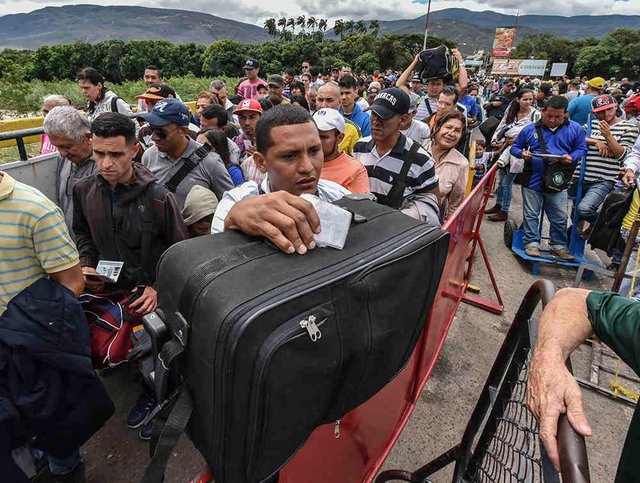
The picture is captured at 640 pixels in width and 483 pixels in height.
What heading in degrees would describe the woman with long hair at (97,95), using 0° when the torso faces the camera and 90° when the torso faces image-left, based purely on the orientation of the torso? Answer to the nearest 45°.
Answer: approximately 45°

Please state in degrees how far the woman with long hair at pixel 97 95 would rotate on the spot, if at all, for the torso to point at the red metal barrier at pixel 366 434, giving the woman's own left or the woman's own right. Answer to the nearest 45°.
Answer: approximately 45° to the woman's own left

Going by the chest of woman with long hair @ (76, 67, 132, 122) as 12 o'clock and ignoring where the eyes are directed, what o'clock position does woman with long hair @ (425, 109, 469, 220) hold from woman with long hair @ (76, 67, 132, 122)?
woman with long hair @ (425, 109, 469, 220) is roughly at 9 o'clock from woman with long hair @ (76, 67, 132, 122).

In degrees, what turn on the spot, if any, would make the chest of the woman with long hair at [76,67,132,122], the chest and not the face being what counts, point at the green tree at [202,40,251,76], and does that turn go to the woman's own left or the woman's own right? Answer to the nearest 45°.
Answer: approximately 135° to the woman's own right

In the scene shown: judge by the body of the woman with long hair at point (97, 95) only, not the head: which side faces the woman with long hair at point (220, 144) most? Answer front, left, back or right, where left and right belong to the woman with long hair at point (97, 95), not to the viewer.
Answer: left
